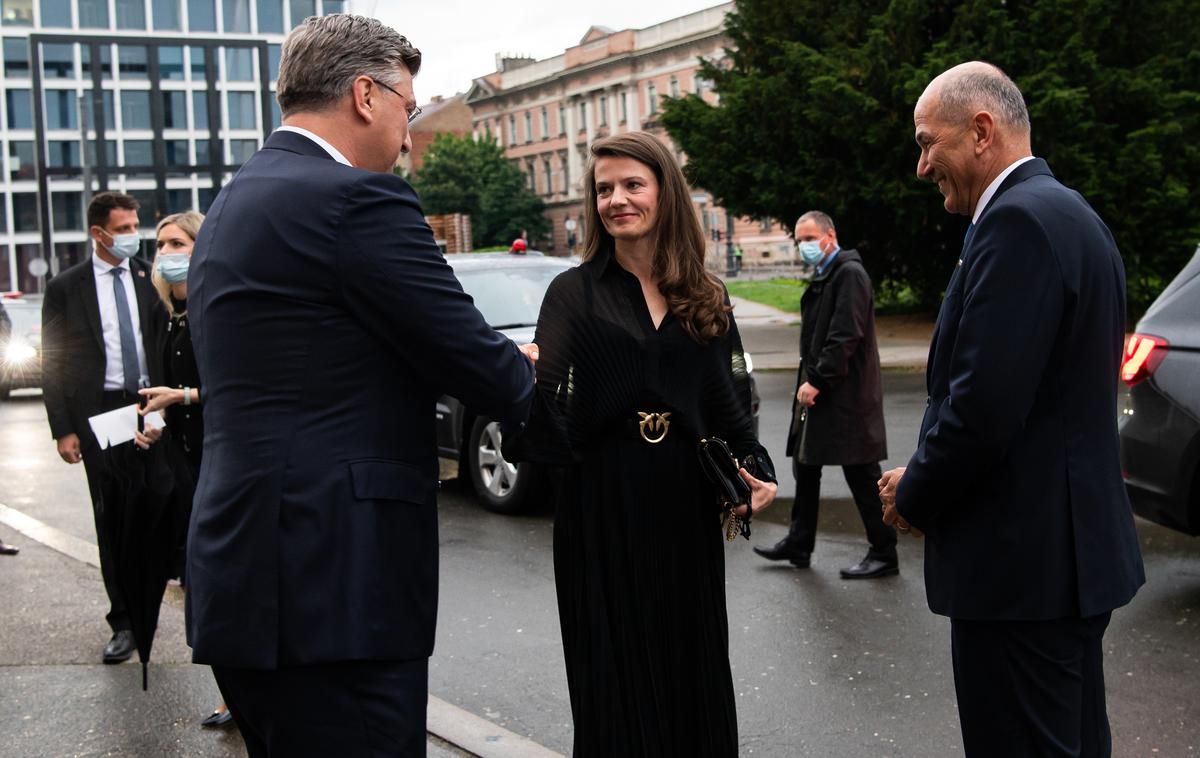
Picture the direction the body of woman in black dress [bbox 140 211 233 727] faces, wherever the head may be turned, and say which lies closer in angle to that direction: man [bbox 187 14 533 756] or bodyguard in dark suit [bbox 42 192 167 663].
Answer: the man

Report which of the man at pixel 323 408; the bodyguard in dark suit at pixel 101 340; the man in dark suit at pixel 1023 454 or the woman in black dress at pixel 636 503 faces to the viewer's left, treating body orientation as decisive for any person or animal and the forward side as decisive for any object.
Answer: the man in dark suit

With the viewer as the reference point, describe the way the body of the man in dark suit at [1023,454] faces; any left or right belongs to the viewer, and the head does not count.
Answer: facing to the left of the viewer

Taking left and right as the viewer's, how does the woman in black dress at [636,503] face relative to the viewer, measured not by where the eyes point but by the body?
facing the viewer

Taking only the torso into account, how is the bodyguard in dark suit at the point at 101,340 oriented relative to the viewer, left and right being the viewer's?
facing the viewer and to the right of the viewer

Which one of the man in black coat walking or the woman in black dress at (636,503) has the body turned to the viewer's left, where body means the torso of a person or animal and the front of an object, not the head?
the man in black coat walking

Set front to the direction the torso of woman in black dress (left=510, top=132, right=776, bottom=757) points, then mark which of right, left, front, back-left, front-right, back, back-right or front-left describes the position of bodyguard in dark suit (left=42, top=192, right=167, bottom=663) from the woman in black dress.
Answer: back-right

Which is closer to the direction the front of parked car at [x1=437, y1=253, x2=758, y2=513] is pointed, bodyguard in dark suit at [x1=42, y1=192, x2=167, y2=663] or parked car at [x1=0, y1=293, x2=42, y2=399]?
the bodyguard in dark suit

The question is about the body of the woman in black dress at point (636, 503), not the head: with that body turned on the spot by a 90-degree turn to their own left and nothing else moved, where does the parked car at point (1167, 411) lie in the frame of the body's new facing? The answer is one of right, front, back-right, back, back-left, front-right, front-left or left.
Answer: front-left

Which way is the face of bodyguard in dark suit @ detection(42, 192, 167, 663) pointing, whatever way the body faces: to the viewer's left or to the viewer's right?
to the viewer's right

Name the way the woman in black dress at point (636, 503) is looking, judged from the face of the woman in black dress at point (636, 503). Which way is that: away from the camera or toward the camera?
toward the camera

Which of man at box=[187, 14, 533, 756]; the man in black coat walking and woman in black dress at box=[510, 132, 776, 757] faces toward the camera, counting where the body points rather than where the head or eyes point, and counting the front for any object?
the woman in black dress

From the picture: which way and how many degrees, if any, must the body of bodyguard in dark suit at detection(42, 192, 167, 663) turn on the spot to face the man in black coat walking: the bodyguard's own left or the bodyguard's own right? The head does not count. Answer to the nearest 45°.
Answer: approximately 45° to the bodyguard's own left

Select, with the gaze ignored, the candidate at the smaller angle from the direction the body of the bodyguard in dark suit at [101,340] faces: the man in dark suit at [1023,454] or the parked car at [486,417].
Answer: the man in dark suit
